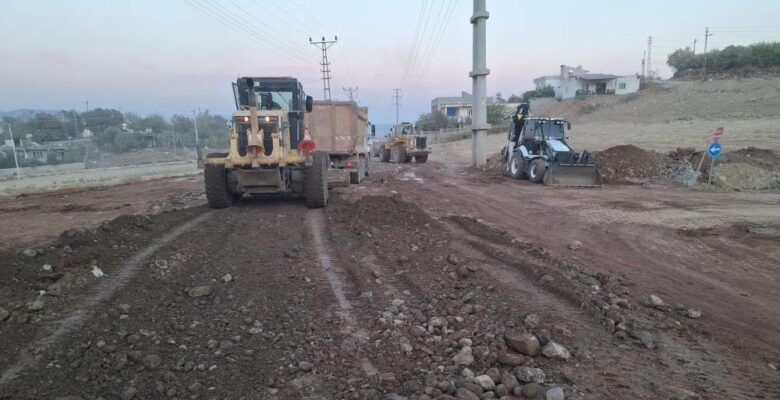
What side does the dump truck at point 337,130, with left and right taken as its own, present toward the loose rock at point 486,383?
back

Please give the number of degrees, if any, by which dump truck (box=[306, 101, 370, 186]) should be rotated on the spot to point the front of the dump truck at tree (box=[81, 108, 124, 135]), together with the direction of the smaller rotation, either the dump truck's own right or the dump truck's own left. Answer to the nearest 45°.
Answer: approximately 45° to the dump truck's own left

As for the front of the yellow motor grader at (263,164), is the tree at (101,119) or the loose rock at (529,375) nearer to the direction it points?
the tree

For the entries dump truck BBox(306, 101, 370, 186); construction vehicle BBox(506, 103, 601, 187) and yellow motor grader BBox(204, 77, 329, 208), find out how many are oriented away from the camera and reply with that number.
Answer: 2

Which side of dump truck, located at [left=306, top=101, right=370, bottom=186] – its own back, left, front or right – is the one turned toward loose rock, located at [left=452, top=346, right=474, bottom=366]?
back

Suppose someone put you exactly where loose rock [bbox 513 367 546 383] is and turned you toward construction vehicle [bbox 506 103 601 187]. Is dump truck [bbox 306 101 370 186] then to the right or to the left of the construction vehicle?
left

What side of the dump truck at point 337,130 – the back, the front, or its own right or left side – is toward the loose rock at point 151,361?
back

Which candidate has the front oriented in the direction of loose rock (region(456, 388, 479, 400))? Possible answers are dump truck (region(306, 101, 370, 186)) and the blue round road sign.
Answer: the blue round road sign

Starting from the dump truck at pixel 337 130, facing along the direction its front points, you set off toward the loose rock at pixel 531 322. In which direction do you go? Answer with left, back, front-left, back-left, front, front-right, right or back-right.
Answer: back

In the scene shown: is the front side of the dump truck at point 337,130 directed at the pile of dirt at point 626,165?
no

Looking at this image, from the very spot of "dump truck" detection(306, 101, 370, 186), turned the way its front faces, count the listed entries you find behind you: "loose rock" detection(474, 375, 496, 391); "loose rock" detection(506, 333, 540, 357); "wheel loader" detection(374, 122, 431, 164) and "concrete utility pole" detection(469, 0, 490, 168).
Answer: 2

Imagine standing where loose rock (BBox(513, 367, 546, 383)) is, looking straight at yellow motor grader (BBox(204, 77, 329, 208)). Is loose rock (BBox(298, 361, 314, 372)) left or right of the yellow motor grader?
left

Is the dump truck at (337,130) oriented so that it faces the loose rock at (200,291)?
no

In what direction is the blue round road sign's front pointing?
toward the camera

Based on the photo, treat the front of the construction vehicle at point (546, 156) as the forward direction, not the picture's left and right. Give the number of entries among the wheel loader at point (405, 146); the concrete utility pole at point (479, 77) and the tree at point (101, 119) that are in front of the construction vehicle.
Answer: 0

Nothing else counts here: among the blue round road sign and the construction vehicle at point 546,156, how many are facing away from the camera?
0

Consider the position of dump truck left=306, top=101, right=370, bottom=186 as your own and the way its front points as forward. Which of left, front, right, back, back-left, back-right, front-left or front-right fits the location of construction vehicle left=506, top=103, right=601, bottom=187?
right

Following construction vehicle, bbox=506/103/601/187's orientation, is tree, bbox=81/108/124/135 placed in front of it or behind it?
behind

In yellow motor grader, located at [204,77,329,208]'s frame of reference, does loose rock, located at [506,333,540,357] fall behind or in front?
behind

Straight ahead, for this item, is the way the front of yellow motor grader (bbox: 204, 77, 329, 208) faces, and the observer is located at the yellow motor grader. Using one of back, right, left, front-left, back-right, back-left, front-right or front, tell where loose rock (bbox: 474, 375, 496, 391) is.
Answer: back

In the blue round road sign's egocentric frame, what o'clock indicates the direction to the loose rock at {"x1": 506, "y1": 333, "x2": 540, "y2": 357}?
The loose rock is roughly at 12 o'clock from the blue round road sign.

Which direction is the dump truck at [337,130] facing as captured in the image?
away from the camera
